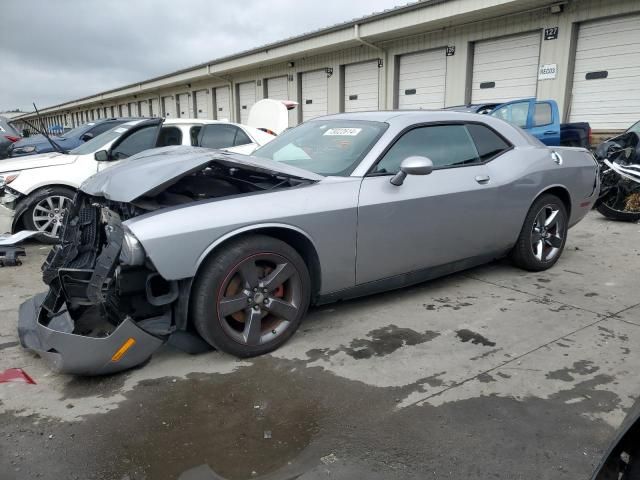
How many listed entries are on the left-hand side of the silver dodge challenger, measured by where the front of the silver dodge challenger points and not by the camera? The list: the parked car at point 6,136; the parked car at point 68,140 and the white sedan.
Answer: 0

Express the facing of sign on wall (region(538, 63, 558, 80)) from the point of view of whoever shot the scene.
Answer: facing the viewer and to the left of the viewer

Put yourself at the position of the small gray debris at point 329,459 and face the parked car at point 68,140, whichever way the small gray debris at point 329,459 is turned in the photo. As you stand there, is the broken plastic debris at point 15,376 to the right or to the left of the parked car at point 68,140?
left

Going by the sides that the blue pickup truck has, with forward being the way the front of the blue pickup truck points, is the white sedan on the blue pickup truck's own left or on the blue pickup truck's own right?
on the blue pickup truck's own left

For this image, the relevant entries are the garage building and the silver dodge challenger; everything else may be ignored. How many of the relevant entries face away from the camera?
0

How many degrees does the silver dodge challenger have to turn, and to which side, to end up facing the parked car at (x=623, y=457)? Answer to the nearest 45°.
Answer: approximately 90° to its left

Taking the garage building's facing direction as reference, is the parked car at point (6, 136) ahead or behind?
ahead

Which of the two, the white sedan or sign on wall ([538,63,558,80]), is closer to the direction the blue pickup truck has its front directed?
the white sedan

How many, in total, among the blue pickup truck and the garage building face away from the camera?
0

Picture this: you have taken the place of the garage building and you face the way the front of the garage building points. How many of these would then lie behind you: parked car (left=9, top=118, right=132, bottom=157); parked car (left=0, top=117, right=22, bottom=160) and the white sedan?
0

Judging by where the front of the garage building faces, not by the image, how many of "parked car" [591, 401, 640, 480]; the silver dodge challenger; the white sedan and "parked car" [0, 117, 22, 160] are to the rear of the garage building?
0

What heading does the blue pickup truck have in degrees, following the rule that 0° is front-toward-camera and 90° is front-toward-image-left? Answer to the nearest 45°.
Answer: approximately 90°

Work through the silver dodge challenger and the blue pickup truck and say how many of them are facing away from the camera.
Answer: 0

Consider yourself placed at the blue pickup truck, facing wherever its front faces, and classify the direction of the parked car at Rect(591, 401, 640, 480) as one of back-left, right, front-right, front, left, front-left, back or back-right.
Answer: left

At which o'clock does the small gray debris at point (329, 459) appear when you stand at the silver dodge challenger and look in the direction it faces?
The small gray debris is roughly at 10 o'clock from the silver dodge challenger.
